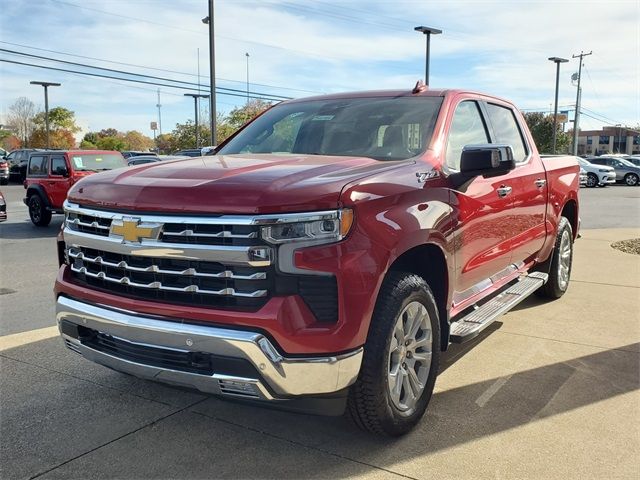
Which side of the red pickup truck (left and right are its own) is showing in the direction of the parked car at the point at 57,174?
right

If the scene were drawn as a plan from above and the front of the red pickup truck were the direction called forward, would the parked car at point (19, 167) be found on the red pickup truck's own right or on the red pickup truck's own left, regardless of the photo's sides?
on the red pickup truck's own right

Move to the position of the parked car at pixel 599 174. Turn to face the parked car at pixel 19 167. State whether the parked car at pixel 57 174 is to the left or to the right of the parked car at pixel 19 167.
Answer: left

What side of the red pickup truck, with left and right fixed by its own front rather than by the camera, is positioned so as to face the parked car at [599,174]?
back

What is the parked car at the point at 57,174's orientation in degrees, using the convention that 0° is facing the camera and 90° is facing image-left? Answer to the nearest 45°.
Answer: approximately 315°

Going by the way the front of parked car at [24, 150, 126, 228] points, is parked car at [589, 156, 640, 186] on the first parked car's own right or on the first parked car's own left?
on the first parked car's own left

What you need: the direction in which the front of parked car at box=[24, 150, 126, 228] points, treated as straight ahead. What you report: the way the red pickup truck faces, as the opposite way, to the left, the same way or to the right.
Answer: to the right

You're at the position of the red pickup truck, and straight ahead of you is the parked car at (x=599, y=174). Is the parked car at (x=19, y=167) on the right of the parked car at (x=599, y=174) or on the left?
left

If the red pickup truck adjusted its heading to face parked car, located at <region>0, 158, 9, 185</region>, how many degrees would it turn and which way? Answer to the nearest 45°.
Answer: approximately 90° to its right

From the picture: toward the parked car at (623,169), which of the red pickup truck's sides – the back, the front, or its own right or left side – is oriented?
back
